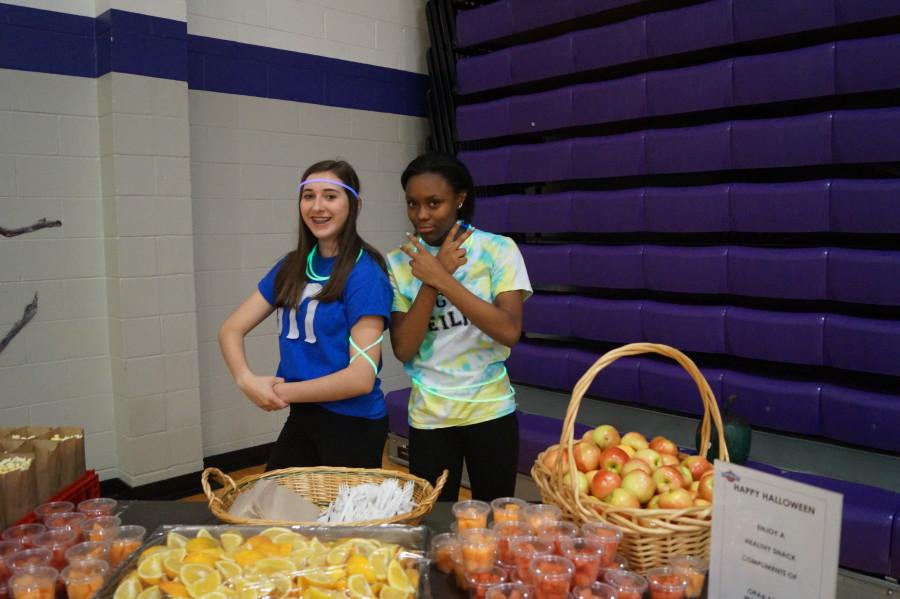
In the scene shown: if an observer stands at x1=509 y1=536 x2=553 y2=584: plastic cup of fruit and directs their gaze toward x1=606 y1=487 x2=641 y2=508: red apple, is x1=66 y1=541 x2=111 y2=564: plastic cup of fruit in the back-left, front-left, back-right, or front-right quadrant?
back-left

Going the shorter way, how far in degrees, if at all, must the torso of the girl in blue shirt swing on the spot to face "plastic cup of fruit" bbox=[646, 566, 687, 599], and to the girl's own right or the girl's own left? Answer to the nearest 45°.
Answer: approximately 90° to the girl's own left

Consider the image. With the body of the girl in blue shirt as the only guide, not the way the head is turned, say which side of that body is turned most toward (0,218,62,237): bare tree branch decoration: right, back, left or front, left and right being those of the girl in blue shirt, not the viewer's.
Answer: right

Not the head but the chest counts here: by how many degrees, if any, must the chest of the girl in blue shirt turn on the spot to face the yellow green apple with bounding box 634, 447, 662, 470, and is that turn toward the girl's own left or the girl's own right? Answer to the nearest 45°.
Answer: approximately 90° to the girl's own left

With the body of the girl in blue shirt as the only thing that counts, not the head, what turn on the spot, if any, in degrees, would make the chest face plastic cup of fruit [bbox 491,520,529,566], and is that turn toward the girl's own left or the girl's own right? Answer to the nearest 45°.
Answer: approximately 45° to the girl's own left

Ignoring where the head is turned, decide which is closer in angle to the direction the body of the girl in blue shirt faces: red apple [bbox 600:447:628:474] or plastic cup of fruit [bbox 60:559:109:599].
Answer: the plastic cup of fruit

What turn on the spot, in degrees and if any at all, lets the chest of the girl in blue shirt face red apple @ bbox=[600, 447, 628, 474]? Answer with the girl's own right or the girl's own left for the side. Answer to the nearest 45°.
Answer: approximately 90° to the girl's own left

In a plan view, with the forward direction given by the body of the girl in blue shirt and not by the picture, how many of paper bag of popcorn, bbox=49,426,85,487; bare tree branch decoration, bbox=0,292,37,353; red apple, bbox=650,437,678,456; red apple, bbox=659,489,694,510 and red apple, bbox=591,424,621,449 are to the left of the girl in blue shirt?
3

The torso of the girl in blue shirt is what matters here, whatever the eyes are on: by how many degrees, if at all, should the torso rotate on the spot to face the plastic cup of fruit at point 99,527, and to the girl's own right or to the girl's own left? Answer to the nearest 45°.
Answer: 0° — they already face it

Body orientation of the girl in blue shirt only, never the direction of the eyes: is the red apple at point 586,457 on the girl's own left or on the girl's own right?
on the girl's own left

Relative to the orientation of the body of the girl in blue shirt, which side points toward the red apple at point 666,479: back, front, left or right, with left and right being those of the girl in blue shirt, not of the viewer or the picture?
left

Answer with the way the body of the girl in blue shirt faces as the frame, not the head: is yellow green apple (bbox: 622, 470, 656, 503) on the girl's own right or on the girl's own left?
on the girl's own left

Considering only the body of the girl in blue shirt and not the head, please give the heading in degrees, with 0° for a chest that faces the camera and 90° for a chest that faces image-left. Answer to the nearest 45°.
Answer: approximately 45°

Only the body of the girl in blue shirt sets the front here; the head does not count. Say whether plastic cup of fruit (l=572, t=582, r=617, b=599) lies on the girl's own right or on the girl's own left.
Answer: on the girl's own left
